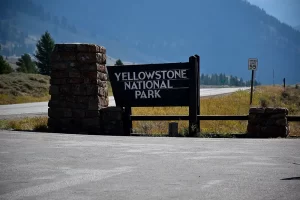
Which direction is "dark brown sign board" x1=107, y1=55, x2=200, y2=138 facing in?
toward the camera

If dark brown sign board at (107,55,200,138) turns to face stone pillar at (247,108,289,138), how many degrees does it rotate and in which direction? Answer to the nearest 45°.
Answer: approximately 45° to its left

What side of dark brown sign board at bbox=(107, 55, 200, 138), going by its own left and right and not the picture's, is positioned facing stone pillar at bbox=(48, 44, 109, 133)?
right

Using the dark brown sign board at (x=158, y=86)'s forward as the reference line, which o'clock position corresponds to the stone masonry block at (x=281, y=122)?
The stone masonry block is roughly at 10 o'clock from the dark brown sign board.

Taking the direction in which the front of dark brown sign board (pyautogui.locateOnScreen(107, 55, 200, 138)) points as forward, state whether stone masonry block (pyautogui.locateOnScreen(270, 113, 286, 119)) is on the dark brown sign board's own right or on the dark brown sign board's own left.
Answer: on the dark brown sign board's own left
